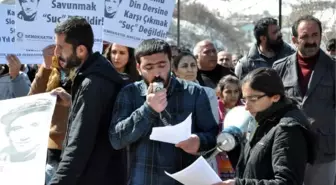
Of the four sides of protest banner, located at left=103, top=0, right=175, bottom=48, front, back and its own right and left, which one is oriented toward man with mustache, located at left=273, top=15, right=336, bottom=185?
left

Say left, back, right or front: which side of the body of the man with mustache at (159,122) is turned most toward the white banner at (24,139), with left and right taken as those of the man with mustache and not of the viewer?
right

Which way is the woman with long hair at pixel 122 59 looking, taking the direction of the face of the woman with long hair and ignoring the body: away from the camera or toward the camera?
toward the camera

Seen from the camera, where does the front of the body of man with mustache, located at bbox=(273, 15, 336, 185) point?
toward the camera

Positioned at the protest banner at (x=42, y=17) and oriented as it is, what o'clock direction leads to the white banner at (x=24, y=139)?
The white banner is roughly at 12 o'clock from the protest banner.

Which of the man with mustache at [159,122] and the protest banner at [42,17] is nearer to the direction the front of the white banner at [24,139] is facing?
the man with mustache

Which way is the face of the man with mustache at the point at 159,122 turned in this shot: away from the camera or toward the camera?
toward the camera

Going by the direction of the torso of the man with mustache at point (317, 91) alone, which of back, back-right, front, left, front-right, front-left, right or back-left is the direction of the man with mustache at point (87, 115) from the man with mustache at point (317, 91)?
front-right

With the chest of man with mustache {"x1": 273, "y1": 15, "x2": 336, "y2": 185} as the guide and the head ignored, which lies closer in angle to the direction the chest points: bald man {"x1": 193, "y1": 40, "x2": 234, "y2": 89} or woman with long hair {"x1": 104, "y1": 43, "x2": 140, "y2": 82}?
the woman with long hair

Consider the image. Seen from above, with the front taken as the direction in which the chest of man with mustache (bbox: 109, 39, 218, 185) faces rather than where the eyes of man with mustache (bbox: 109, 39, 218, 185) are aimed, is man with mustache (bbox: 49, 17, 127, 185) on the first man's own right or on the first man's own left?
on the first man's own right

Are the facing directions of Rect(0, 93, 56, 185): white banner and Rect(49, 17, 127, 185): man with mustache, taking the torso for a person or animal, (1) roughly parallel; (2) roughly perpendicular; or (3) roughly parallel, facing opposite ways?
roughly perpendicular

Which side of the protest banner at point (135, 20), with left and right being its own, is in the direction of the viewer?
front

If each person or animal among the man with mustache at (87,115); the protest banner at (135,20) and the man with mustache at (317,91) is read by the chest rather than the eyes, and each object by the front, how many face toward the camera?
2

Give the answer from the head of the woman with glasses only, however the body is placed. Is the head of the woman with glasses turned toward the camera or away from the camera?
toward the camera

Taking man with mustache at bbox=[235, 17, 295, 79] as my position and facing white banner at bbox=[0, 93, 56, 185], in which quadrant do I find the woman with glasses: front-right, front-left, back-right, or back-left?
front-left

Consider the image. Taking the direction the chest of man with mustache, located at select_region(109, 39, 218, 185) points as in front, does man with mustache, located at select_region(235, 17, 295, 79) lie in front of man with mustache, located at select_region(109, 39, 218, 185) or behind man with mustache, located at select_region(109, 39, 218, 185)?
behind
